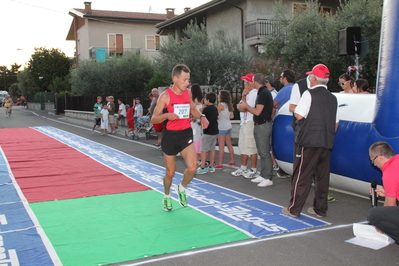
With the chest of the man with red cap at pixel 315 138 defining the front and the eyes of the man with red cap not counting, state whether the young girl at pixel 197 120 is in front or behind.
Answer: in front

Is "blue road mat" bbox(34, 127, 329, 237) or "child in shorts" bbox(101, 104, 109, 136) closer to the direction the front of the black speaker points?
the blue road mat

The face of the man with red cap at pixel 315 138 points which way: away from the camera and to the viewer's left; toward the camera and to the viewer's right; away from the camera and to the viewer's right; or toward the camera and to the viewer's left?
away from the camera and to the viewer's left

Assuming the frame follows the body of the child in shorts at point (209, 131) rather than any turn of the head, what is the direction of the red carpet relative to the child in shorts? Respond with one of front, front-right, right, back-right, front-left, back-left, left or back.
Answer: front

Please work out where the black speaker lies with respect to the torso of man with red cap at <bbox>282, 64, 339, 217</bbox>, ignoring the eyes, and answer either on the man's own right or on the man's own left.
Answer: on the man's own right

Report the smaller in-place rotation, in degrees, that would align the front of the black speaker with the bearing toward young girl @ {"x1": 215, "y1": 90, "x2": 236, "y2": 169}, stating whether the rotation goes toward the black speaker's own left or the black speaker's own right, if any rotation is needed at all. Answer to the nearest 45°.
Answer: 0° — it already faces them

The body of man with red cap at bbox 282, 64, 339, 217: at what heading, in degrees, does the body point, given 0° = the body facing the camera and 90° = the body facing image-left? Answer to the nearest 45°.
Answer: approximately 135°

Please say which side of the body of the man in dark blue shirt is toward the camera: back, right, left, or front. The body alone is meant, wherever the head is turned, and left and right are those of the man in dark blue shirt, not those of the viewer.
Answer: left

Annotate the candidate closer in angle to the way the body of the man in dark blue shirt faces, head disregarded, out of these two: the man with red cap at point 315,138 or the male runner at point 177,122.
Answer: the male runner
